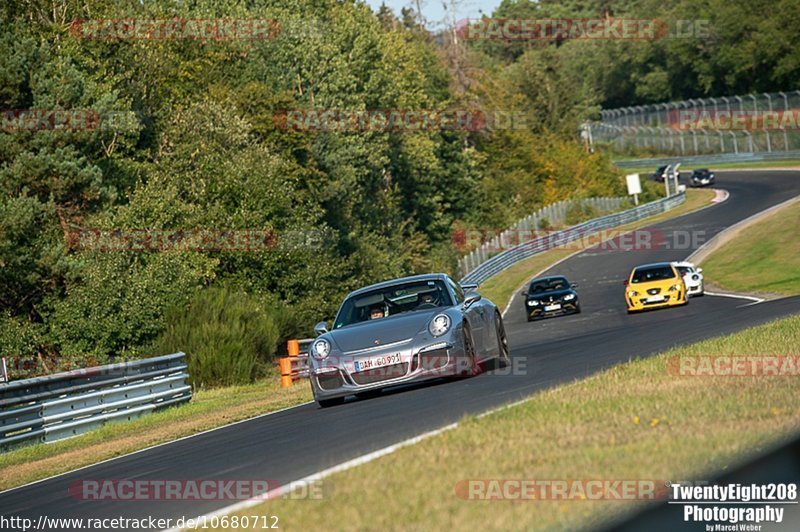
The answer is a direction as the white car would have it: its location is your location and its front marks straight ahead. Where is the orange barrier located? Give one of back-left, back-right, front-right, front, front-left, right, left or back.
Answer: front-right

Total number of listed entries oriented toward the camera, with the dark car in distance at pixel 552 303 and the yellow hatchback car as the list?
2

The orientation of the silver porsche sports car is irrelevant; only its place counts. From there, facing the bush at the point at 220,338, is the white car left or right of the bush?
right

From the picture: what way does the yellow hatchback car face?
toward the camera

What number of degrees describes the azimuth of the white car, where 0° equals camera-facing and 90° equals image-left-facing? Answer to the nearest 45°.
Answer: approximately 0°

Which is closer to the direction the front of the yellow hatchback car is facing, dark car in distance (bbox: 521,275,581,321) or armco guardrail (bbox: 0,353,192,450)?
the armco guardrail

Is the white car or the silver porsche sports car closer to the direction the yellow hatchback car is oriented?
the silver porsche sports car

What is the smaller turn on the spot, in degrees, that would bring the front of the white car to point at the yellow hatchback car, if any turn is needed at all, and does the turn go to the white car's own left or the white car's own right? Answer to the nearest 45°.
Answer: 0° — it already faces it

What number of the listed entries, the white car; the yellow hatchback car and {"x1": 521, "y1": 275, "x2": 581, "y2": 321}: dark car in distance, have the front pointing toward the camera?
3

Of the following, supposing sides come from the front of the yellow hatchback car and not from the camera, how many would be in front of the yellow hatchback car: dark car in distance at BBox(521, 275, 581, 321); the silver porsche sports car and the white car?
1

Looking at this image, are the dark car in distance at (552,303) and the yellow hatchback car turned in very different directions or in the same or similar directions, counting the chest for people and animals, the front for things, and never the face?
same or similar directions

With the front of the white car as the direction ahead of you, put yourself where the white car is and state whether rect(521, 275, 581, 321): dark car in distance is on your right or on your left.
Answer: on your right

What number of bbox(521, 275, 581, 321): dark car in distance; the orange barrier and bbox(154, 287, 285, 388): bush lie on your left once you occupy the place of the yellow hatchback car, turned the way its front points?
0

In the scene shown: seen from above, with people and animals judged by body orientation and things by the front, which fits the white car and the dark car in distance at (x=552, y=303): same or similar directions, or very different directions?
same or similar directions

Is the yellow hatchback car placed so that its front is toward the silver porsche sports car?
yes

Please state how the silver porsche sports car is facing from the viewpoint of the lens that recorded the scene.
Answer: facing the viewer and to the left of the viewer

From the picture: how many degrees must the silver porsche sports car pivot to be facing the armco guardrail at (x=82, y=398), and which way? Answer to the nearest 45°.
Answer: approximately 90° to its right
